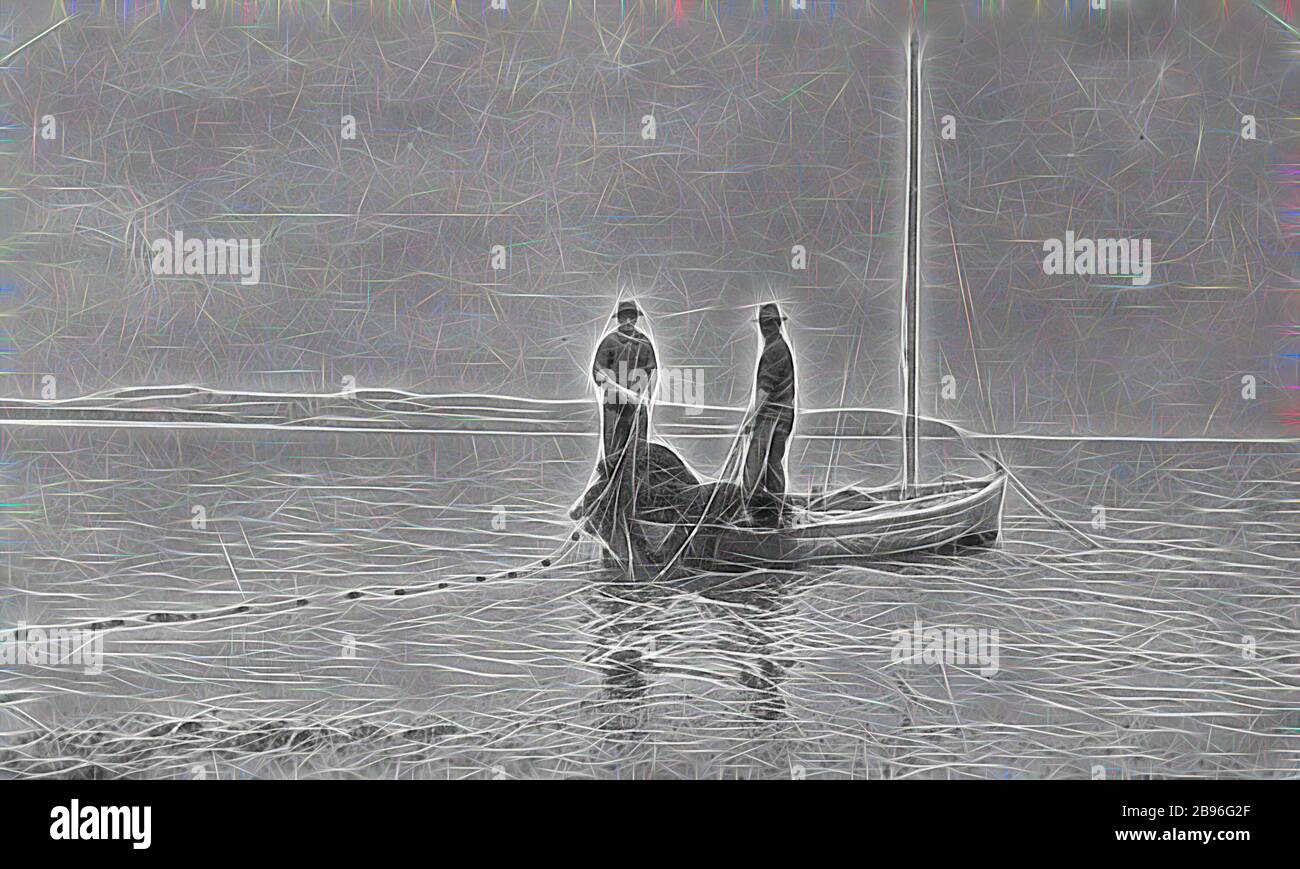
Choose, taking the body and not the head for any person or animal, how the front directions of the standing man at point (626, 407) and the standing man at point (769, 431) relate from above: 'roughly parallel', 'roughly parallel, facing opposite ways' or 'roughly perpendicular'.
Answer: roughly perpendicular

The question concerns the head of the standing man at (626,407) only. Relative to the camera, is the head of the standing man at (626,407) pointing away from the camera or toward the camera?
toward the camera

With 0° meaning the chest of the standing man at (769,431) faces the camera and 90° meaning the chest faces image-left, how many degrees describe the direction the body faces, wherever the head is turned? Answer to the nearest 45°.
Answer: approximately 90°

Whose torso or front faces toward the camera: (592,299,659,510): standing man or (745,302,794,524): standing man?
(592,299,659,510): standing man

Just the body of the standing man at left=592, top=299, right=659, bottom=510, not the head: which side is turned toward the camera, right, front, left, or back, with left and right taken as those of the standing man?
front

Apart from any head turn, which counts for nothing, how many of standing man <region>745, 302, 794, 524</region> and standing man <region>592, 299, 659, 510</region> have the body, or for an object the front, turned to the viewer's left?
1
